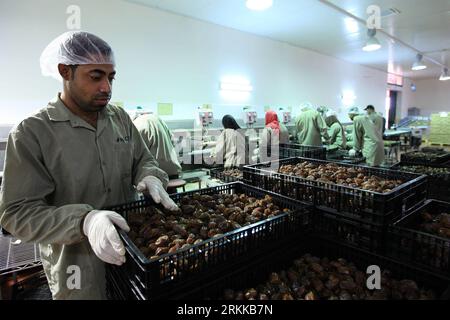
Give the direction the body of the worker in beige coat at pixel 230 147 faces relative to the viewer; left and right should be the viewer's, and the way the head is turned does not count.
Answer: facing away from the viewer and to the left of the viewer

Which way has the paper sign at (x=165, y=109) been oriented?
toward the camera

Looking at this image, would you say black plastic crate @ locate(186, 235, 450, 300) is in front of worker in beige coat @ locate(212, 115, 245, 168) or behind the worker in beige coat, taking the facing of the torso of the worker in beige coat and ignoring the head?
behind

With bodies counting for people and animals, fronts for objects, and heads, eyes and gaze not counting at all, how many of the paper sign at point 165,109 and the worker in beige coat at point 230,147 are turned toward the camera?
1

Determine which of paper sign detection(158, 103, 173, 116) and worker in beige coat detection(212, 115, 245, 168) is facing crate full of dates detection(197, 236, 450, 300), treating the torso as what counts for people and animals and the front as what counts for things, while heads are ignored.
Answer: the paper sign

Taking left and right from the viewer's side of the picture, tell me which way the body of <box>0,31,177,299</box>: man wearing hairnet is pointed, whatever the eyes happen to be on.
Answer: facing the viewer and to the right of the viewer

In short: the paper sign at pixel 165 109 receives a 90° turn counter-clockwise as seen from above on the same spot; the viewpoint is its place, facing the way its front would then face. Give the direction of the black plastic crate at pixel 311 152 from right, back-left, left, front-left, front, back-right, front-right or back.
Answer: front-right

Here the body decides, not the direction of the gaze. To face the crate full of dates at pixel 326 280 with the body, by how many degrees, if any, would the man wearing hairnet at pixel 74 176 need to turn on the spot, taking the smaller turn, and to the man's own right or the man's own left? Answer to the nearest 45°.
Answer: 0° — they already face it

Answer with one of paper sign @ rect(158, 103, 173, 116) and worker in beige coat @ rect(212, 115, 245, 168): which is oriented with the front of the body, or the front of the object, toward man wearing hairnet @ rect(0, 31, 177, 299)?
the paper sign

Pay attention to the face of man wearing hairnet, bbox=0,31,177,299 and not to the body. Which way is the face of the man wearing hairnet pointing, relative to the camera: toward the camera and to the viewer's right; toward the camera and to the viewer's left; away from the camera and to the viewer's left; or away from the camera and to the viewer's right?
toward the camera and to the viewer's right

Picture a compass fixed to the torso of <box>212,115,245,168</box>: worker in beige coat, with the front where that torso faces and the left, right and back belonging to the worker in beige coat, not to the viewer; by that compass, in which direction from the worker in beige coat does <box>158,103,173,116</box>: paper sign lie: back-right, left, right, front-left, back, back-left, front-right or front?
front

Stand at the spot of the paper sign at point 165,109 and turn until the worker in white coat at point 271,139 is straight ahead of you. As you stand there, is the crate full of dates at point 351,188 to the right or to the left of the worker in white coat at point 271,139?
right

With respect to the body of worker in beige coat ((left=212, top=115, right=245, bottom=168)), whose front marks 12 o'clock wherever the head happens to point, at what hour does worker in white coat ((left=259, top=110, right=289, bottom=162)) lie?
worker in white coat ((left=259, top=110, right=289, bottom=162)) is roughly at 3 o'clock from worker in beige coat ((left=212, top=115, right=245, bottom=168)).
